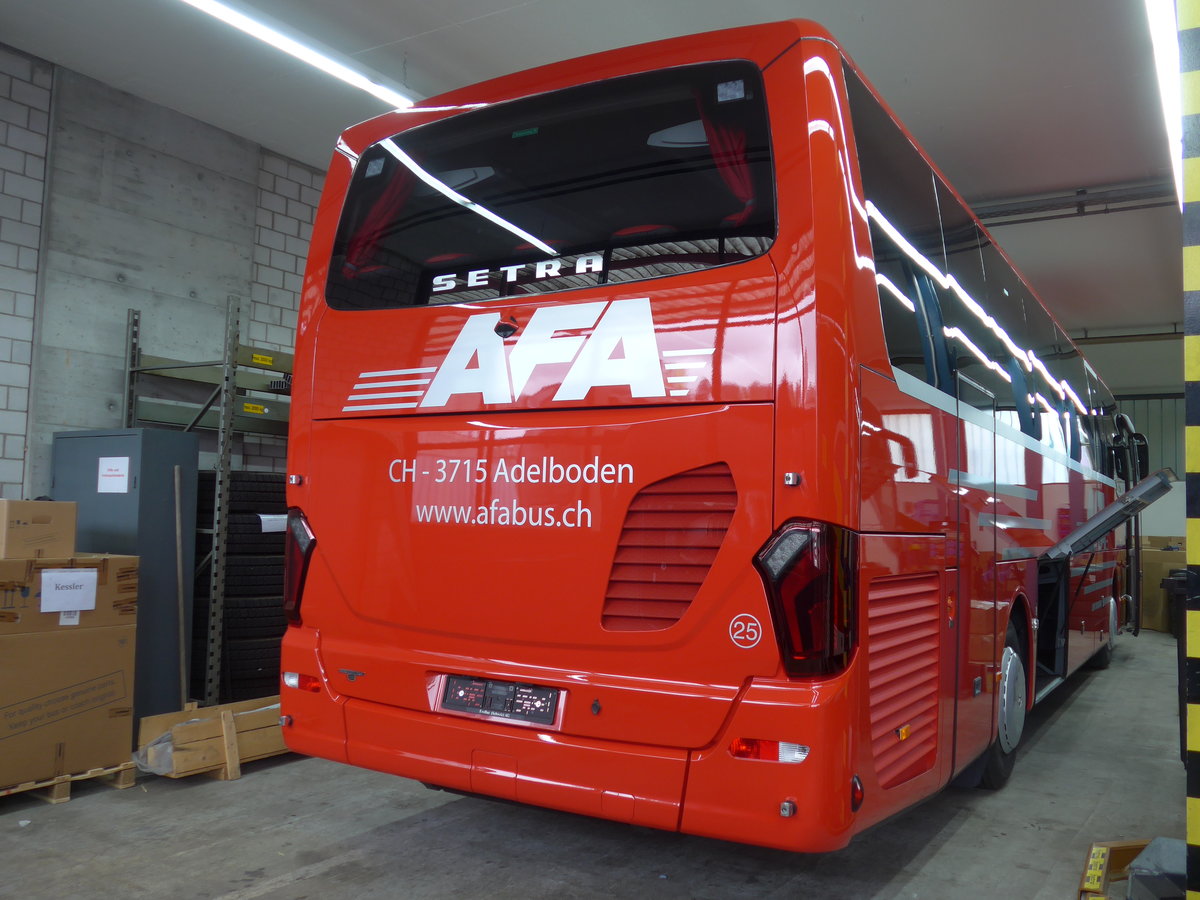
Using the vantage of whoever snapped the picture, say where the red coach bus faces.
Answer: facing away from the viewer and to the right of the viewer

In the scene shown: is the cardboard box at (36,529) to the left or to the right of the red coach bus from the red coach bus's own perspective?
on its left
